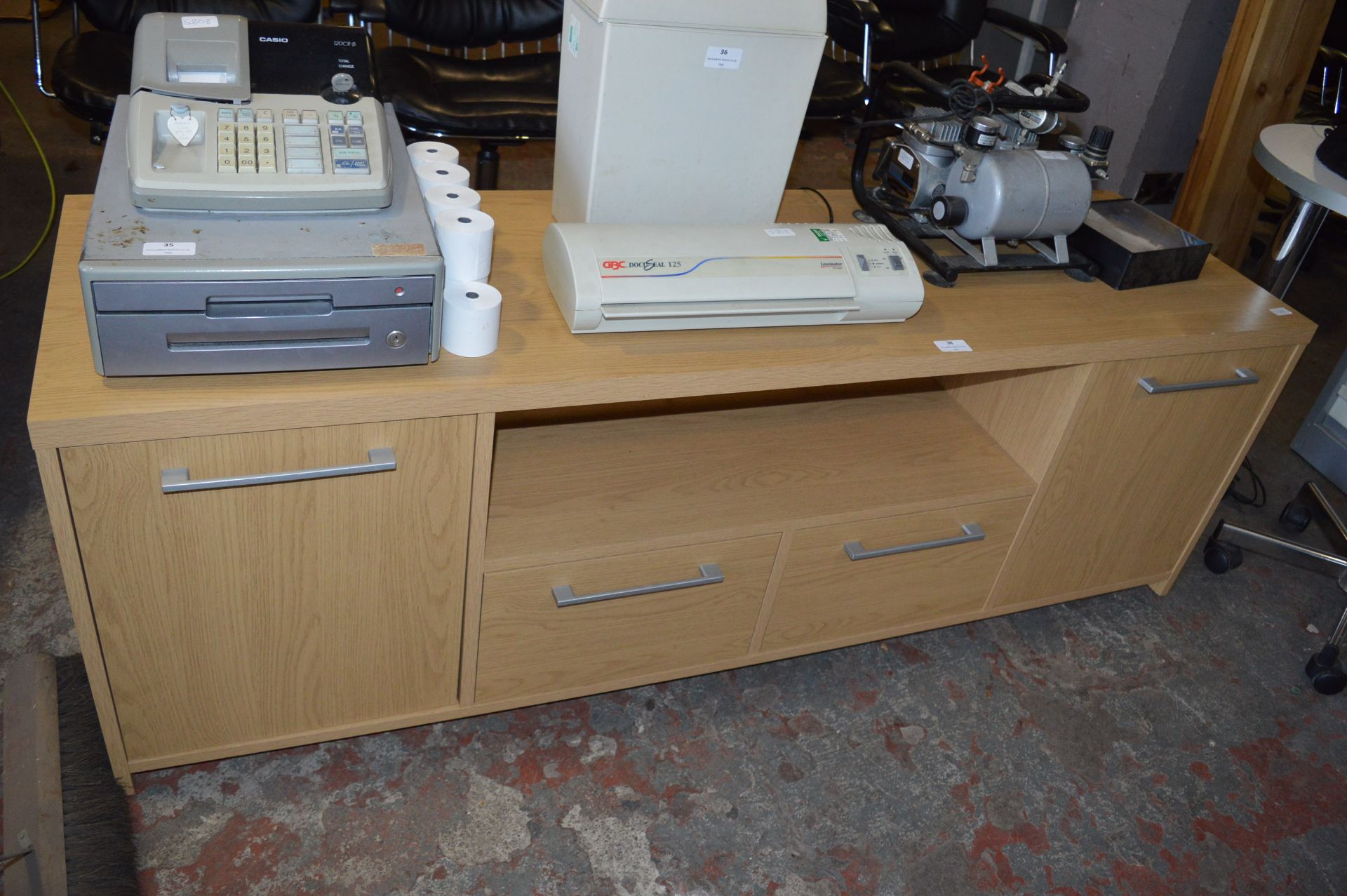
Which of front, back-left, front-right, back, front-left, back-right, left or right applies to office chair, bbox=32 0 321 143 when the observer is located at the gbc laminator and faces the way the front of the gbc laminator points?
back-right

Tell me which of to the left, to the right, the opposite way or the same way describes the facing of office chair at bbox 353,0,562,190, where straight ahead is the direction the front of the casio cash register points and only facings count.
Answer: the same way

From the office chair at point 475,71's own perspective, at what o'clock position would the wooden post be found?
The wooden post is roughly at 9 o'clock from the office chair.

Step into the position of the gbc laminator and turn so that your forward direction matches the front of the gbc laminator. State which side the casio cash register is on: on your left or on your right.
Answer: on your right

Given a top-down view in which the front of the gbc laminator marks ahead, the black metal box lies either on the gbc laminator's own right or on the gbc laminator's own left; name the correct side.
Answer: on the gbc laminator's own left

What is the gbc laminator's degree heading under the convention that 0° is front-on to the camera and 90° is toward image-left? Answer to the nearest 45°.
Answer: approximately 0°

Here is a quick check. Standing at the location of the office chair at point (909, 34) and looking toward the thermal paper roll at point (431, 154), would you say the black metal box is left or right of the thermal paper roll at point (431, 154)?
left

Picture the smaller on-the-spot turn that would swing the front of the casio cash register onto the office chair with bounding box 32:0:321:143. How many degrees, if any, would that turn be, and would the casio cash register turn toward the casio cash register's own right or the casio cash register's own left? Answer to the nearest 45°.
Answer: approximately 180°

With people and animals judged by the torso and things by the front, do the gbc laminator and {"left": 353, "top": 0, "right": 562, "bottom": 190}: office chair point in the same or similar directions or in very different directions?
same or similar directions

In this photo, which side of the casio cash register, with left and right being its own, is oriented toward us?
front

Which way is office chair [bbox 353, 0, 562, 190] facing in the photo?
toward the camera

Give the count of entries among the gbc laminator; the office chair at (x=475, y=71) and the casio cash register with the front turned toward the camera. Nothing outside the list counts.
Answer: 3

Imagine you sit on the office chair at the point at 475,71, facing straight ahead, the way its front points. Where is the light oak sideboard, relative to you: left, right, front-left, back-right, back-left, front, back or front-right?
front

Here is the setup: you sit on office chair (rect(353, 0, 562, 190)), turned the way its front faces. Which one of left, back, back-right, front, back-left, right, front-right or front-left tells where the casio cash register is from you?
front

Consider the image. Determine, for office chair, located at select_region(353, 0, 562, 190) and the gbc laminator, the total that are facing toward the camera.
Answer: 2

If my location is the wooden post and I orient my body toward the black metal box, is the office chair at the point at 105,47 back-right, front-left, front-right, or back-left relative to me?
front-right
